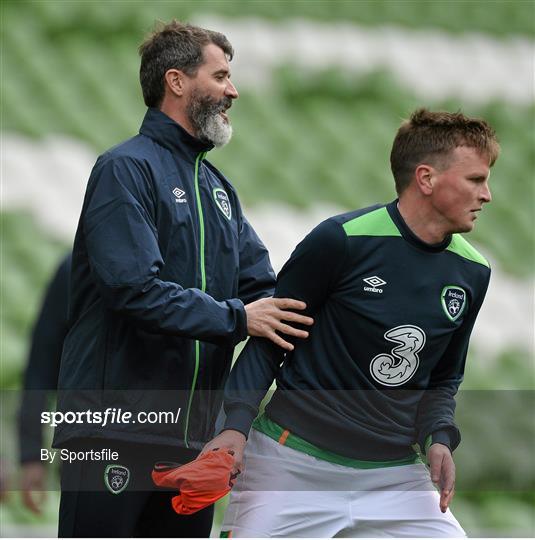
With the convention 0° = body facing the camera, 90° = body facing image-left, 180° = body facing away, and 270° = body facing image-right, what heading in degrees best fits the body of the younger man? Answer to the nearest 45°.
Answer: approximately 315°

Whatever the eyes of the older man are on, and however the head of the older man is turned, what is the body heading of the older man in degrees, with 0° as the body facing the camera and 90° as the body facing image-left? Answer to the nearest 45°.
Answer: approximately 315°

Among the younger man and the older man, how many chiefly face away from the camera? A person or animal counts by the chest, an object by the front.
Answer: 0

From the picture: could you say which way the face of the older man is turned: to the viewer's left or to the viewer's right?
to the viewer's right
